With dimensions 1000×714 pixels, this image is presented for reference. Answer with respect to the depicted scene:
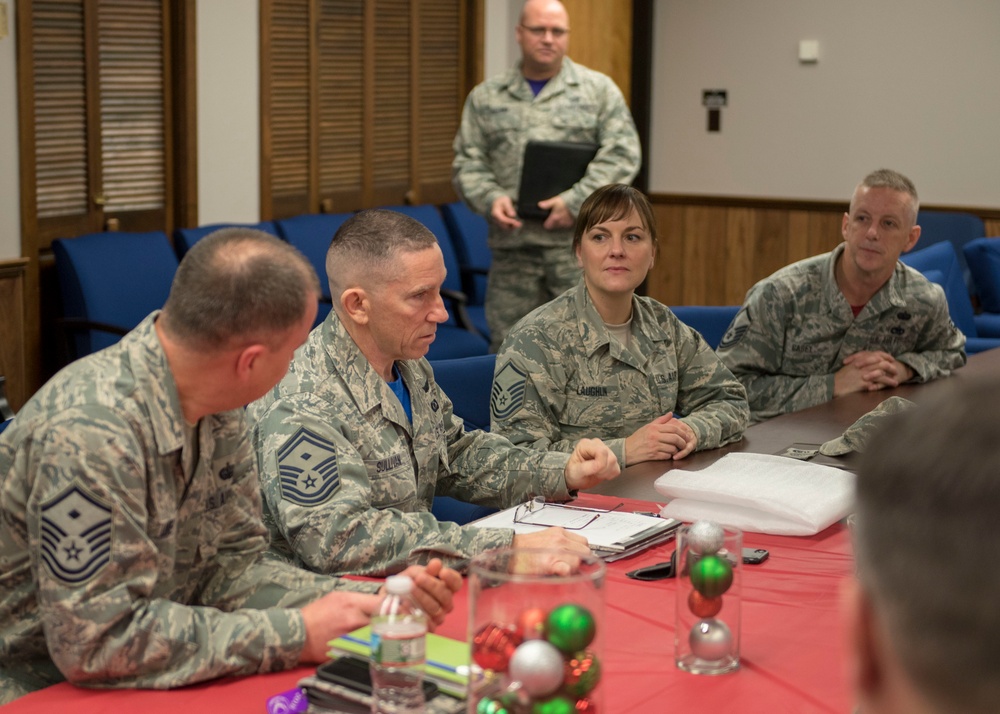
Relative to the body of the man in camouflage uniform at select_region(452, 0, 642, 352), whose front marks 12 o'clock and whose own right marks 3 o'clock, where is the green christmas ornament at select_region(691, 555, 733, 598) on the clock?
The green christmas ornament is roughly at 12 o'clock from the man in camouflage uniform.

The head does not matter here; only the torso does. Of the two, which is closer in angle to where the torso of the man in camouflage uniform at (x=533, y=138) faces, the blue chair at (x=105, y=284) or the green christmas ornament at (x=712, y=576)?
the green christmas ornament

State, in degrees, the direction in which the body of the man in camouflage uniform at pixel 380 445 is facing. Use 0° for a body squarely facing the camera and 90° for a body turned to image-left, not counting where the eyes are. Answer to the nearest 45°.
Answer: approximately 315°

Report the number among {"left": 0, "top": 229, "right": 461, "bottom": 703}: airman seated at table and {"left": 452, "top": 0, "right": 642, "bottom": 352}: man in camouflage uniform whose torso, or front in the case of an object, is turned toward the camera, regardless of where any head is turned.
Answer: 1

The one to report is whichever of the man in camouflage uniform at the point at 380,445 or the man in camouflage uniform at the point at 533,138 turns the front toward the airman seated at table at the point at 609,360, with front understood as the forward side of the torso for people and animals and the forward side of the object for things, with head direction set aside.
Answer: the man in camouflage uniform at the point at 533,138

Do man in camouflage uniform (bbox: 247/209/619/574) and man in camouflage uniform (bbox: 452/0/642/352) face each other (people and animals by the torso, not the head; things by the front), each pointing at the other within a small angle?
no

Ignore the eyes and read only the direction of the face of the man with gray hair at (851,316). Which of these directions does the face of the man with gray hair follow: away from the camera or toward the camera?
toward the camera

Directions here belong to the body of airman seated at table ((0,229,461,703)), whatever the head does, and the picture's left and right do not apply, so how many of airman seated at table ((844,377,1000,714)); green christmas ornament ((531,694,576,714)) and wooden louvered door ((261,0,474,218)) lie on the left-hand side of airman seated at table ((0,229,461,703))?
1

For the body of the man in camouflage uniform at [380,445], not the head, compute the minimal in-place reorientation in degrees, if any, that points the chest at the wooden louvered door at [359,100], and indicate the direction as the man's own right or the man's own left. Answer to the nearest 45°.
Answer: approximately 135° to the man's own left

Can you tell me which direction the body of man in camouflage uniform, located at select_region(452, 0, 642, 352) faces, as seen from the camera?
toward the camera

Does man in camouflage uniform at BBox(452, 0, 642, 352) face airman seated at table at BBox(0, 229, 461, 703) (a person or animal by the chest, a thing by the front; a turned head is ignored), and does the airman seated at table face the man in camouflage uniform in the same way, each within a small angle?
no

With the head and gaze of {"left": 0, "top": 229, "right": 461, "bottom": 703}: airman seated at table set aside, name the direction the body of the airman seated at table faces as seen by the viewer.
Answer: to the viewer's right

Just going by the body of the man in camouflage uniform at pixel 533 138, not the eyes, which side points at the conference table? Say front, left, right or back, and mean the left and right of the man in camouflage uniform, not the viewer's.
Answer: front

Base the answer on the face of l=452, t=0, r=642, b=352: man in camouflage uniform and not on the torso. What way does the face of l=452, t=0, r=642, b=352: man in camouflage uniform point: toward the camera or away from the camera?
toward the camera

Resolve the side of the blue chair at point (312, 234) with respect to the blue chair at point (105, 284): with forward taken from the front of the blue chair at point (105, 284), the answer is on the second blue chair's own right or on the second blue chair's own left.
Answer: on the second blue chair's own left

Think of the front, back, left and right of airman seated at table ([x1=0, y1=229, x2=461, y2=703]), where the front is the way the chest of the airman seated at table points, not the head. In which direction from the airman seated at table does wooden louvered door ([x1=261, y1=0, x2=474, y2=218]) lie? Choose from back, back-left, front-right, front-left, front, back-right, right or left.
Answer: left

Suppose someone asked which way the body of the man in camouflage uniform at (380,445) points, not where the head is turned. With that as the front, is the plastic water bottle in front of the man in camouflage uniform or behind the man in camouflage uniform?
in front
